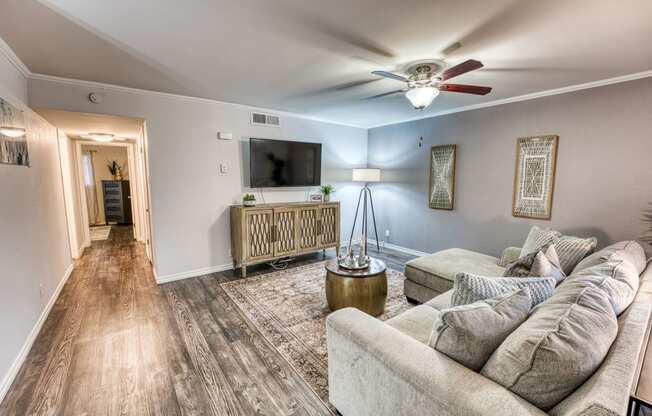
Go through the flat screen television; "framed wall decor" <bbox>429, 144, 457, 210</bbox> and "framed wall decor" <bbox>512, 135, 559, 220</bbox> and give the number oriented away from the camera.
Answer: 0

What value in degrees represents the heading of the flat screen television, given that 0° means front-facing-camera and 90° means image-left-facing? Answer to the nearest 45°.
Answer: approximately 315°

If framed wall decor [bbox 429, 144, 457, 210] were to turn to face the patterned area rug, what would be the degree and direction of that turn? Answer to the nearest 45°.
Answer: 0° — it already faces it

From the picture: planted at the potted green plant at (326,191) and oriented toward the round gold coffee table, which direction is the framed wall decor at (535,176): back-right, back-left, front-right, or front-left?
front-left

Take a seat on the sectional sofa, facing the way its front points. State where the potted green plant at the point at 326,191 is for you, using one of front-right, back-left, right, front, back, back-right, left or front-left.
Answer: front

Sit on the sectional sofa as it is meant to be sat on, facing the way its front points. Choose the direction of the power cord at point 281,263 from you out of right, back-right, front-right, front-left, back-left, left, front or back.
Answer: front

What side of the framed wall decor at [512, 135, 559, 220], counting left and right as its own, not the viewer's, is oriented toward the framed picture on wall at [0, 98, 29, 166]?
front

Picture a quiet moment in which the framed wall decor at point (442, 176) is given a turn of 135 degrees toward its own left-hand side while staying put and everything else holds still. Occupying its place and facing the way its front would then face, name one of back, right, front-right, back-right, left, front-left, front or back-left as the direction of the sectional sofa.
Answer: right

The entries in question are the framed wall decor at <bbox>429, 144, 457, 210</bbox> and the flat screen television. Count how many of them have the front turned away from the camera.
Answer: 0

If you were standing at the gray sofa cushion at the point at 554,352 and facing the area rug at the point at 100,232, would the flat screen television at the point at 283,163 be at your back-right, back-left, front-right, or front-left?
front-right

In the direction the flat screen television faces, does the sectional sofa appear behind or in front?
in front

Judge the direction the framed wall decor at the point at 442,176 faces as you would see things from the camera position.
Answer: facing the viewer and to the left of the viewer

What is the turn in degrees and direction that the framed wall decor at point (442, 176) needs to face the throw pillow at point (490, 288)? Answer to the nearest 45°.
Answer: approximately 45° to its left

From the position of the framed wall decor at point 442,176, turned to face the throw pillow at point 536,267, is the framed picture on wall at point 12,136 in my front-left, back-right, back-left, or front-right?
front-right

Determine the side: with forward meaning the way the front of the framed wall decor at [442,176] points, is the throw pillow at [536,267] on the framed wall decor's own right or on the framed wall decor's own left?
on the framed wall decor's own left

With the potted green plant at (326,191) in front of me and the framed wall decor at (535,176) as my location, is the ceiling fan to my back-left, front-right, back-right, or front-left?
front-left
